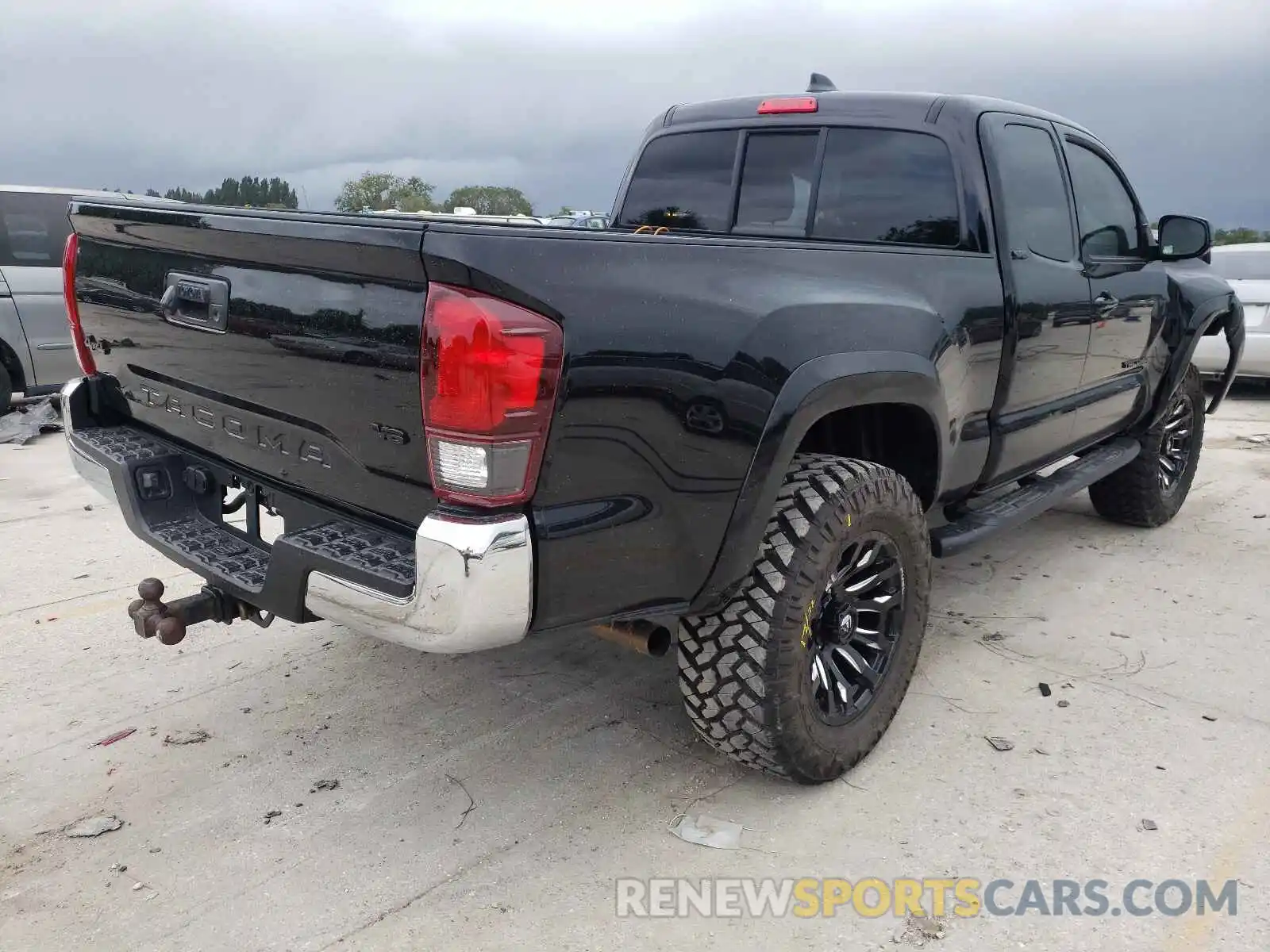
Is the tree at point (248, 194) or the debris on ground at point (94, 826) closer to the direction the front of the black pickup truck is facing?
the tree

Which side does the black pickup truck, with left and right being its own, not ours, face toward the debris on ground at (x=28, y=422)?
left

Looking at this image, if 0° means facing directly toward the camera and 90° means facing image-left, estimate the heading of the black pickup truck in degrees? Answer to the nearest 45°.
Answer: approximately 225°

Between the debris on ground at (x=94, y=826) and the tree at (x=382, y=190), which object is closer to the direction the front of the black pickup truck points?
the tree

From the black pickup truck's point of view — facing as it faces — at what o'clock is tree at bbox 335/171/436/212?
The tree is roughly at 10 o'clock from the black pickup truck.

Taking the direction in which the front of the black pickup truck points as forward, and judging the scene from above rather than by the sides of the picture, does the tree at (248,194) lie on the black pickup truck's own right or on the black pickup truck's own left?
on the black pickup truck's own left

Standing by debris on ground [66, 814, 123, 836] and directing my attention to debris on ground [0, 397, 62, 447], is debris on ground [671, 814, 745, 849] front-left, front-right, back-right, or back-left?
back-right
